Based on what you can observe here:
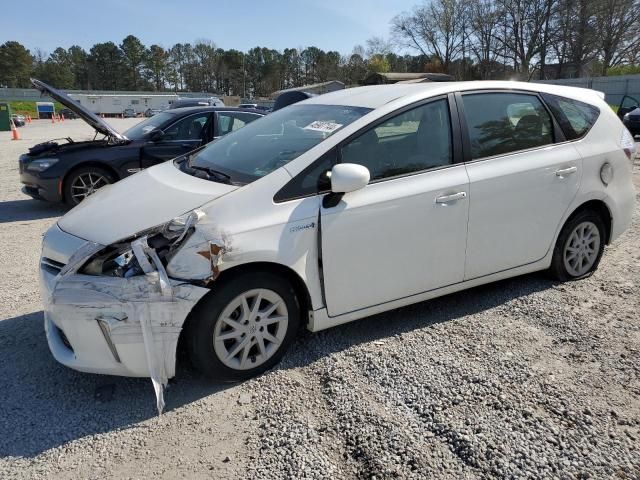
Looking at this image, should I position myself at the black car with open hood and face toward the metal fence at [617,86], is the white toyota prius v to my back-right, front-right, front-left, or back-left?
back-right

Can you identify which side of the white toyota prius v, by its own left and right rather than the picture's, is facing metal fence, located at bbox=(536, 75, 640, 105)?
back

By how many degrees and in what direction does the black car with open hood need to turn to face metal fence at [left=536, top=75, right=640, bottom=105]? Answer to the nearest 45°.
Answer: approximately 180°

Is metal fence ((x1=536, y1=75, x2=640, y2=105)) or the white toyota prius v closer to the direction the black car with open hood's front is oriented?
the white toyota prius v

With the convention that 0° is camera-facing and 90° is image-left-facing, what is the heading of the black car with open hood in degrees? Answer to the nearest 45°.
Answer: approximately 45°

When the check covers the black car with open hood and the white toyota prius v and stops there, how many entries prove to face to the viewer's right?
0
